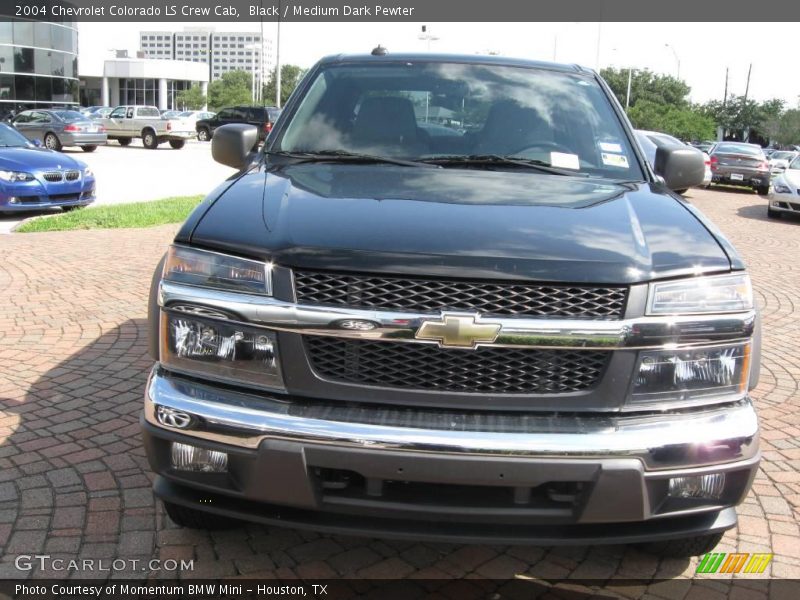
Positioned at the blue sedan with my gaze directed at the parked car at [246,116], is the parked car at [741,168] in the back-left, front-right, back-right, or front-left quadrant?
front-right

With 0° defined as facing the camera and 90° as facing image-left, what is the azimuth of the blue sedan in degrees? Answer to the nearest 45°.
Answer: approximately 315°

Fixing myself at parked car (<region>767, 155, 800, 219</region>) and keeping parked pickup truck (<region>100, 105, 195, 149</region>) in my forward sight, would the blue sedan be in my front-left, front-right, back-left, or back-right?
front-left

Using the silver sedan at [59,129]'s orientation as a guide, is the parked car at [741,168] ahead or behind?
behind

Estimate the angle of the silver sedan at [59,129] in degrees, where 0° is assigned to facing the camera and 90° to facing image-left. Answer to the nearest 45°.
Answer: approximately 135°

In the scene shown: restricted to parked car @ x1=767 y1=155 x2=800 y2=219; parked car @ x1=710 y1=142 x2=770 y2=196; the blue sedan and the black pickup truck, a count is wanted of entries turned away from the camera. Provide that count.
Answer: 1

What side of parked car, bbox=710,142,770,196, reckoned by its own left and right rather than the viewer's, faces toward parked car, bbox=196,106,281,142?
left

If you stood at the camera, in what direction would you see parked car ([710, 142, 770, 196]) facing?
facing away from the viewer

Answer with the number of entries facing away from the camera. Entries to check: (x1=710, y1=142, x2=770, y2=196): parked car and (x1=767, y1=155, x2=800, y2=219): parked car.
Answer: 1

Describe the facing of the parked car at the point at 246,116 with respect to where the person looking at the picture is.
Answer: facing away from the viewer and to the left of the viewer

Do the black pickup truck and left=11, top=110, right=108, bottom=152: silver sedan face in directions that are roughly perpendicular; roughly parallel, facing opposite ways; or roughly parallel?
roughly perpendicular

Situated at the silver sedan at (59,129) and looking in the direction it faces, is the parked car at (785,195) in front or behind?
behind

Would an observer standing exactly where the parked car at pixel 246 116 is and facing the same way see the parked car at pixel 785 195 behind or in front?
behind

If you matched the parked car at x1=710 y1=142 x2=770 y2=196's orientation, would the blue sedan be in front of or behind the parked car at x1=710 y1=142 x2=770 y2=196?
behind

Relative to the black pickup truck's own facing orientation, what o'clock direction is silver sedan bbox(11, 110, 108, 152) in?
The silver sedan is roughly at 5 o'clock from the black pickup truck.
